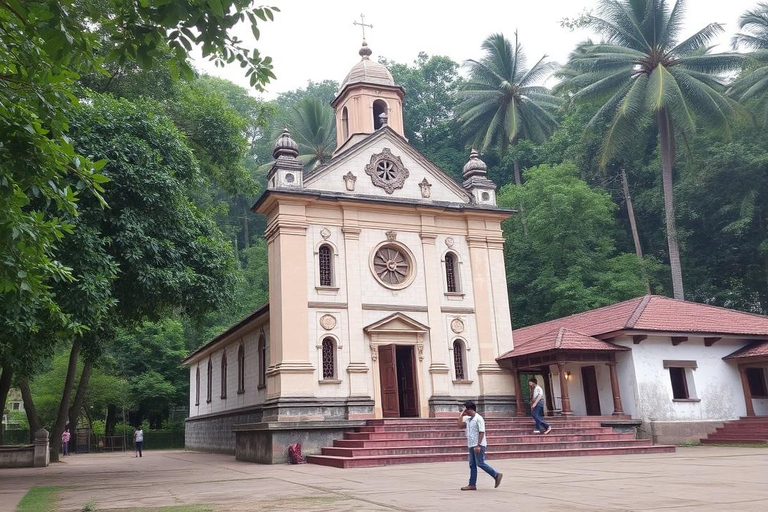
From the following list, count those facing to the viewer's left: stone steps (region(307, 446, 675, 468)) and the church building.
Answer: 0

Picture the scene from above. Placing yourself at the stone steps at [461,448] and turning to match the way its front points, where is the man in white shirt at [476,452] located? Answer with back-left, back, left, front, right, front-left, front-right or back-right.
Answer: front-right

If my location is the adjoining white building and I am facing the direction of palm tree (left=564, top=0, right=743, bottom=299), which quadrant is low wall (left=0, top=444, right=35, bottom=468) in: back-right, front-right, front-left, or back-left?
back-left

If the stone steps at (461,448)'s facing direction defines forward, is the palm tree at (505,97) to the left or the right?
on its left

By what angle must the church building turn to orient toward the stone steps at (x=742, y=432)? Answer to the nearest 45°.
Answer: approximately 45° to its left

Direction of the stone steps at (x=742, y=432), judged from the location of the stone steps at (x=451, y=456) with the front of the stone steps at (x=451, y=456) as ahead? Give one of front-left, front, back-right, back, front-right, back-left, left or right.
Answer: left

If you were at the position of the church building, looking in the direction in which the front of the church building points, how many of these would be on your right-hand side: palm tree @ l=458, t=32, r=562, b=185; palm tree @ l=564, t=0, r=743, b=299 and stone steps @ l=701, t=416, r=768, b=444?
0

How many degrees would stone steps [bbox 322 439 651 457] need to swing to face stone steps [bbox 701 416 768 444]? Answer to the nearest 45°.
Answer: approximately 90° to its left

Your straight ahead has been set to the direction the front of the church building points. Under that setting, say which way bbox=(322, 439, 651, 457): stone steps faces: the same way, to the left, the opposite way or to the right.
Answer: the same way

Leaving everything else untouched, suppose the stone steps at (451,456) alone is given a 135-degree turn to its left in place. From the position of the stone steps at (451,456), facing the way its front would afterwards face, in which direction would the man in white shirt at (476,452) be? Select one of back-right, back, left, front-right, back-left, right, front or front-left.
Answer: back

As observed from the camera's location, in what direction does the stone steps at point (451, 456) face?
facing the viewer and to the right of the viewer

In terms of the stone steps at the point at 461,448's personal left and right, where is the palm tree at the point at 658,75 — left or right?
on its left

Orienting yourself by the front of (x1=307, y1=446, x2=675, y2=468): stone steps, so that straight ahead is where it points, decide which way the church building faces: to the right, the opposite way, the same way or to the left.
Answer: the same way

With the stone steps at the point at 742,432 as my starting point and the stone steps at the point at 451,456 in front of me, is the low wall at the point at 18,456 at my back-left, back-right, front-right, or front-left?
front-right
